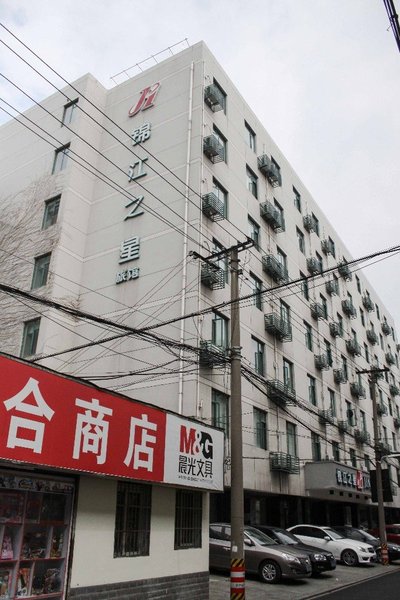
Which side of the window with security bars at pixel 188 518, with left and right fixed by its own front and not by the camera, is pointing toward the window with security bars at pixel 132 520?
right

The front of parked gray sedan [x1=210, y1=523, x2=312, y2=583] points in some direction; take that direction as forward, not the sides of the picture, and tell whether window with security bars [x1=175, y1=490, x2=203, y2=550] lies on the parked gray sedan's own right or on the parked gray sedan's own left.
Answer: on the parked gray sedan's own right
